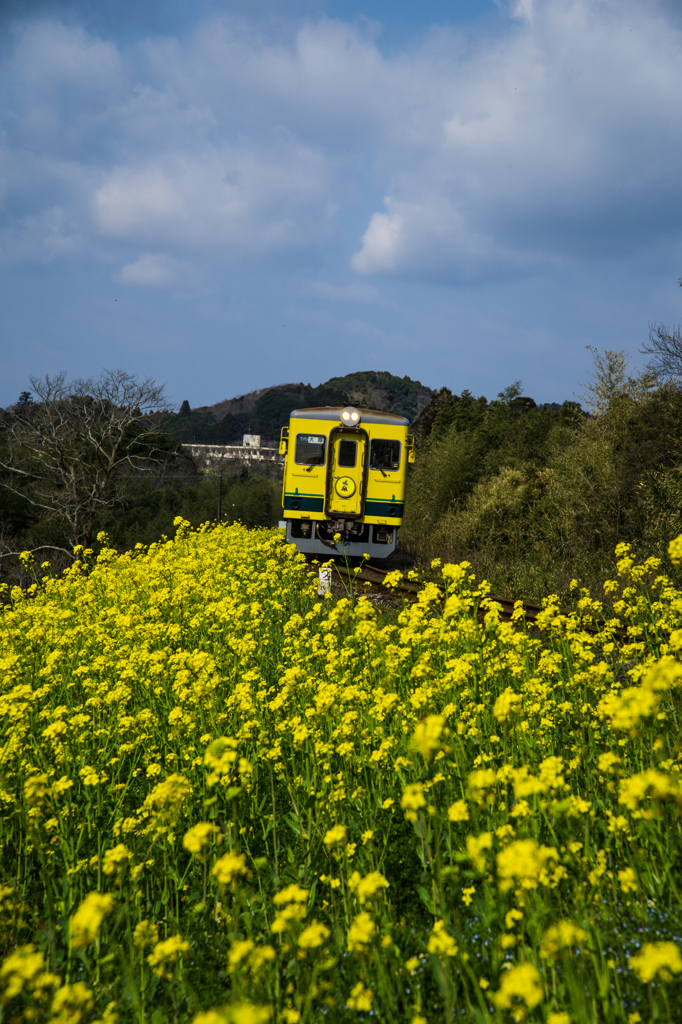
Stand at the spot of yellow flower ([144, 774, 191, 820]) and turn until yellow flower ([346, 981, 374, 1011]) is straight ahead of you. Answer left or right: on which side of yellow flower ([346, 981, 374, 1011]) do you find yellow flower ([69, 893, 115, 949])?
right

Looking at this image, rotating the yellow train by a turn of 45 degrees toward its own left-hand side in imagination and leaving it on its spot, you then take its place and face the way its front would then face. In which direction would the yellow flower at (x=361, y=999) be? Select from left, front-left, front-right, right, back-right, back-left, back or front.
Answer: front-right

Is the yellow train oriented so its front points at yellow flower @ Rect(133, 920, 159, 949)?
yes

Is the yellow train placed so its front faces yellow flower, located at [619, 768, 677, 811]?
yes

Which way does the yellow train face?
toward the camera

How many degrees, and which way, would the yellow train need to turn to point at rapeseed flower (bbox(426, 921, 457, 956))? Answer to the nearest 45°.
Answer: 0° — it already faces it

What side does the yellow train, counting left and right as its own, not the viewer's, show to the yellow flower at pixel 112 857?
front

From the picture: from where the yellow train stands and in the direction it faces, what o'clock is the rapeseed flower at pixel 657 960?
The rapeseed flower is roughly at 12 o'clock from the yellow train.

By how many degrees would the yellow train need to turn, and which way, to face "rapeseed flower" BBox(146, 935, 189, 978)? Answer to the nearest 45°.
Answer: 0° — it already faces it

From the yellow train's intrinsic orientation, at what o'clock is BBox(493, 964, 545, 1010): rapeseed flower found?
The rapeseed flower is roughly at 12 o'clock from the yellow train.

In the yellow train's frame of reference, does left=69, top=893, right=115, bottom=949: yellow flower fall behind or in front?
in front

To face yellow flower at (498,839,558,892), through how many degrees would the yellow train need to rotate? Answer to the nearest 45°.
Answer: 0° — it already faces it

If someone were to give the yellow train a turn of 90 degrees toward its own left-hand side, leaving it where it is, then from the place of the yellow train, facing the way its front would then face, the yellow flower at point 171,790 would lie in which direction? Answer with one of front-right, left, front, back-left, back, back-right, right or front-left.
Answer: right

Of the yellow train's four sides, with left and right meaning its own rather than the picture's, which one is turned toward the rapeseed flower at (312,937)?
front
